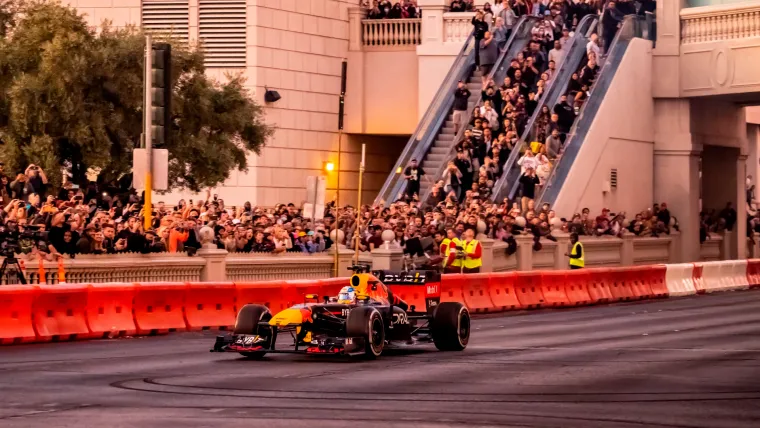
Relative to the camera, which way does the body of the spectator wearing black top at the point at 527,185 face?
toward the camera

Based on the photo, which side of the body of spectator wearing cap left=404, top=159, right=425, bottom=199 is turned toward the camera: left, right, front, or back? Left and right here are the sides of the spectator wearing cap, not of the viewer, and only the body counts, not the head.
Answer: front

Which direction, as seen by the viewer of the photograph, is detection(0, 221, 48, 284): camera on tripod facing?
facing to the right of the viewer

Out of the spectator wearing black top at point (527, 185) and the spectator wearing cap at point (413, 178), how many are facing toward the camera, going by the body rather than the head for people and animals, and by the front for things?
2

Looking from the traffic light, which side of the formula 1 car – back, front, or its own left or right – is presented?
right

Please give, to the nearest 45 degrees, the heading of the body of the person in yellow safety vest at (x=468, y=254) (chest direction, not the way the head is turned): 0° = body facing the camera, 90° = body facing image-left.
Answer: approximately 45°

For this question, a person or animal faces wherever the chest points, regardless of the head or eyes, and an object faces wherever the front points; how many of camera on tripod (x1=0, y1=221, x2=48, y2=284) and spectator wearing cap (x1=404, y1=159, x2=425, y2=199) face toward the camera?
1

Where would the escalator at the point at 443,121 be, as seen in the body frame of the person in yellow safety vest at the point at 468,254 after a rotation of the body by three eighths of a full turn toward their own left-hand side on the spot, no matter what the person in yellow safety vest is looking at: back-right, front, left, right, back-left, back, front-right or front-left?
left

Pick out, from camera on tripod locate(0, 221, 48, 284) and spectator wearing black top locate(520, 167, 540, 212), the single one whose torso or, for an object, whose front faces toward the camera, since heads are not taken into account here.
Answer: the spectator wearing black top
